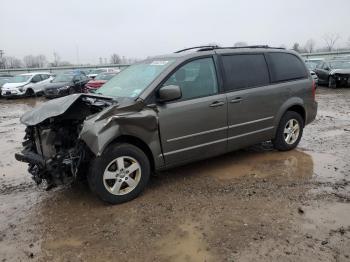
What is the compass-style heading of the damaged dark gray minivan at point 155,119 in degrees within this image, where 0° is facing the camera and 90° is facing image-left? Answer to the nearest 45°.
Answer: approximately 45°

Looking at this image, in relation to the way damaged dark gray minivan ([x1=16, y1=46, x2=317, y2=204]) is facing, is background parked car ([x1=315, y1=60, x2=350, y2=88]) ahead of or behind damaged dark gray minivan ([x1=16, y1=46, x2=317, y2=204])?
behind

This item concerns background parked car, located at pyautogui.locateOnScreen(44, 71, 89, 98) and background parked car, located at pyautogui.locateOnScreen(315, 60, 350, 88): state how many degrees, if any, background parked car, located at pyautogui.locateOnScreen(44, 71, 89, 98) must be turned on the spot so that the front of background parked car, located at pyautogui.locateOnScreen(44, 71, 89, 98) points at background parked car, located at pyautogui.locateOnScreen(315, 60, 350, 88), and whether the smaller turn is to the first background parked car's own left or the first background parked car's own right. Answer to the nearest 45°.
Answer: approximately 135° to the first background parked car's own left

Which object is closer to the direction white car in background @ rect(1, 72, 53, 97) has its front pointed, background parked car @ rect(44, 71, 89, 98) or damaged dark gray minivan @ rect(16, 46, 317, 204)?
the damaged dark gray minivan

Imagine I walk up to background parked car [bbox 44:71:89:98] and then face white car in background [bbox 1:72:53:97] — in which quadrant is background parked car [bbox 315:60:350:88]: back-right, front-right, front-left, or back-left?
back-right
